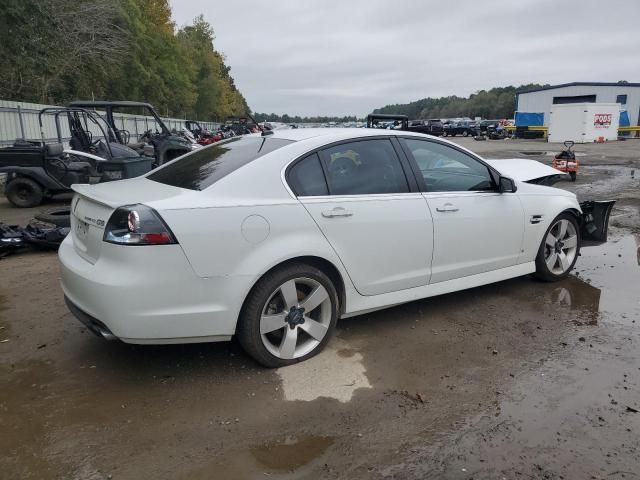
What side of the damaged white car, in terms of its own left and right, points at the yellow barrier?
front

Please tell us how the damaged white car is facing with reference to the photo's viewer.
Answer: facing away from the viewer and to the right of the viewer

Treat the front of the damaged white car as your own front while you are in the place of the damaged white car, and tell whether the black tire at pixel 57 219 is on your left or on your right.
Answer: on your left

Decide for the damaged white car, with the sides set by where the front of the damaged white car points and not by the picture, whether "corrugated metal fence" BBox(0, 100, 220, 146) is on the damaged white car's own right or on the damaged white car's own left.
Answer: on the damaged white car's own left

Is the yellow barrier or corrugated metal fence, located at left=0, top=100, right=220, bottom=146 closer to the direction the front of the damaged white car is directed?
the yellow barrier

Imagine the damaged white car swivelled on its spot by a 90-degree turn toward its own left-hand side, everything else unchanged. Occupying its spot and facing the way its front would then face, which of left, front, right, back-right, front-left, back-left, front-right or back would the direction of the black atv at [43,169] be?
front
